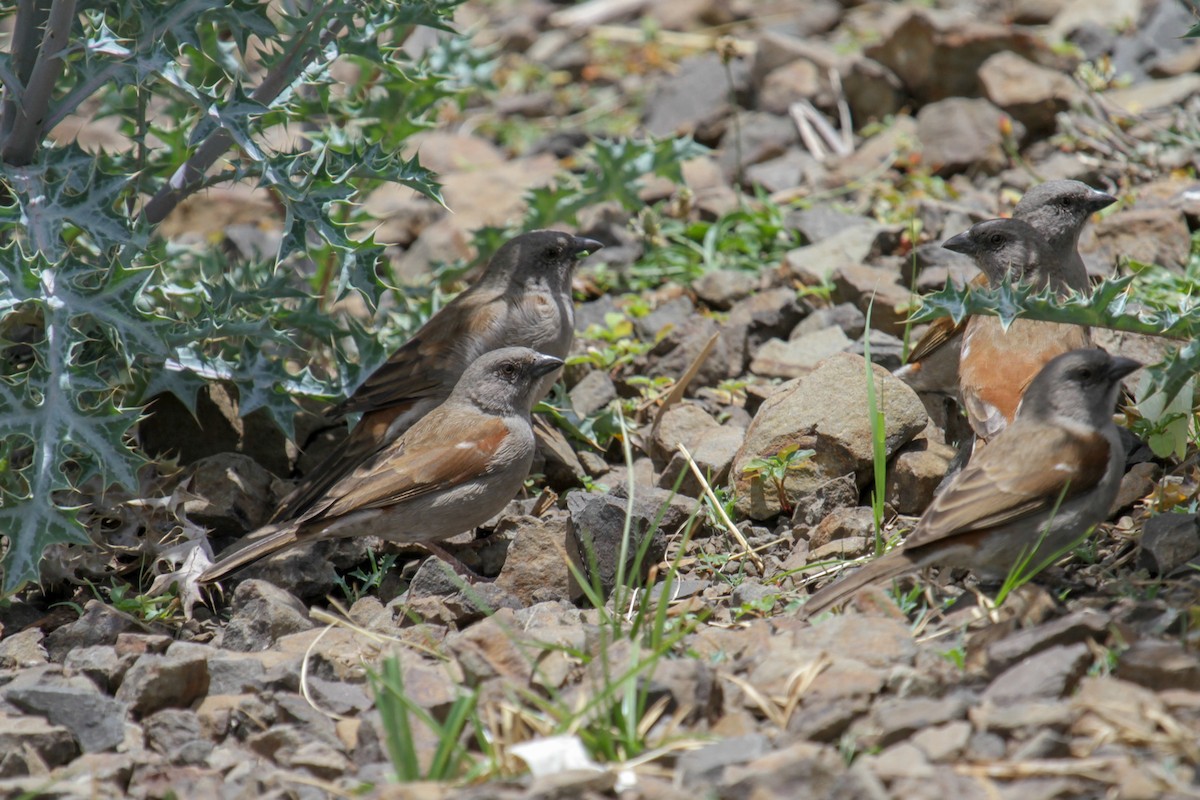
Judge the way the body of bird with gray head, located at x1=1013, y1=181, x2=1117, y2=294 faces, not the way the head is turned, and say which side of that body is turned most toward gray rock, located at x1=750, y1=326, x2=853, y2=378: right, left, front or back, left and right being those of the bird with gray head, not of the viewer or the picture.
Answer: back

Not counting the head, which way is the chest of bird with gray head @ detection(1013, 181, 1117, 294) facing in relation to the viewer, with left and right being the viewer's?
facing to the right of the viewer

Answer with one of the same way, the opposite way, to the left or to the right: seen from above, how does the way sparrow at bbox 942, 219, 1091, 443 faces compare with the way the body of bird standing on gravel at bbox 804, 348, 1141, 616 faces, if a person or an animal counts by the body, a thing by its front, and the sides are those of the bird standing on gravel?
the opposite way

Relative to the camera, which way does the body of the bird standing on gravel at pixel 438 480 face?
to the viewer's right

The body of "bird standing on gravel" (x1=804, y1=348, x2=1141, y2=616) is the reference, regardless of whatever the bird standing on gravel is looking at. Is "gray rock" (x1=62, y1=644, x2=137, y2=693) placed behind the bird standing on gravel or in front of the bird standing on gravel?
behind

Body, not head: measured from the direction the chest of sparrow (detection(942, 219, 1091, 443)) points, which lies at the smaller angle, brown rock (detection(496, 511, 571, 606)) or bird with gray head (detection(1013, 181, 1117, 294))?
the brown rock

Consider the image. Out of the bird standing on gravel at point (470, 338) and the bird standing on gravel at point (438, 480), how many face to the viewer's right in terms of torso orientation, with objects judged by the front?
2

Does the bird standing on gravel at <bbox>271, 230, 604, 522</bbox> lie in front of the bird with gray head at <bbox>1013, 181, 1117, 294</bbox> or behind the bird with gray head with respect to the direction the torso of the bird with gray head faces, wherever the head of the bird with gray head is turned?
behind

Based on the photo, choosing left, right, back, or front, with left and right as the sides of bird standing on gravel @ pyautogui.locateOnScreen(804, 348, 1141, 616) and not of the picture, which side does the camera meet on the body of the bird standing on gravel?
right

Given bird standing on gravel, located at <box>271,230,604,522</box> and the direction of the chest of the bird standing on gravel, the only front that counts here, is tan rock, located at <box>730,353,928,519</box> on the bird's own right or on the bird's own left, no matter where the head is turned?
on the bird's own right
